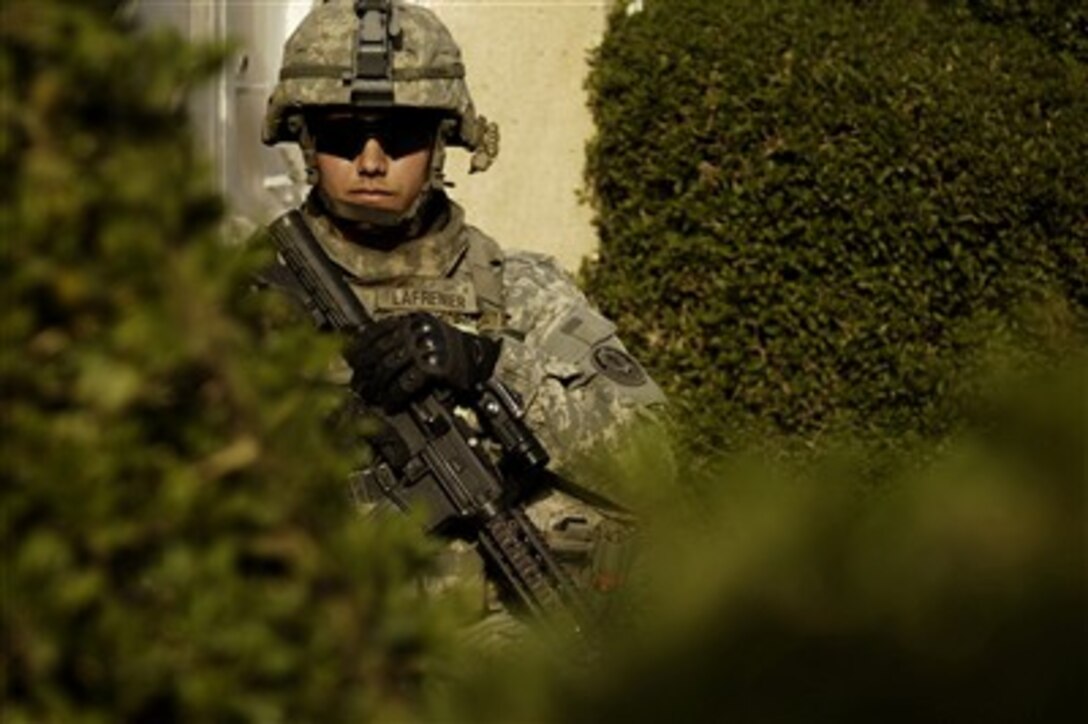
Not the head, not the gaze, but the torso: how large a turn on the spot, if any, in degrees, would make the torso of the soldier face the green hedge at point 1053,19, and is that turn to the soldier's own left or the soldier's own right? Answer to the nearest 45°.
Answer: approximately 135° to the soldier's own left

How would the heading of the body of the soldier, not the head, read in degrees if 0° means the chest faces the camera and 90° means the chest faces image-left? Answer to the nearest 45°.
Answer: approximately 0°
